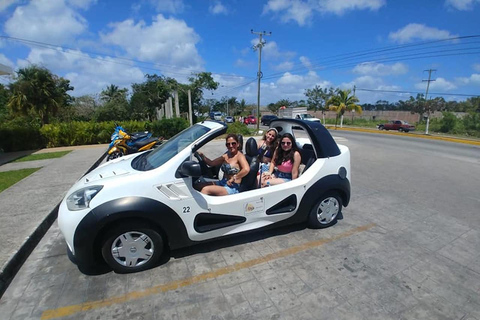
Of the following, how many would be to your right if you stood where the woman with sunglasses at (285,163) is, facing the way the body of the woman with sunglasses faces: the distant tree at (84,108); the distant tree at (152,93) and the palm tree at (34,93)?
3

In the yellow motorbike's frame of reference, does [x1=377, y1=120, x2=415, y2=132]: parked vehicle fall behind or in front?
behind

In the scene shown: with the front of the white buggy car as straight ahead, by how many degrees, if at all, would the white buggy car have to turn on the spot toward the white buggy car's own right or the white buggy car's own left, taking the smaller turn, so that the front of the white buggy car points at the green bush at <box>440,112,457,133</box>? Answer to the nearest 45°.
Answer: approximately 180°

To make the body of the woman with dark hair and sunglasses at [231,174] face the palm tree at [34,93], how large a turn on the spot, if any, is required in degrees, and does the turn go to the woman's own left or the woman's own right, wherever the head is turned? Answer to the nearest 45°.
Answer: approximately 90° to the woman's own right

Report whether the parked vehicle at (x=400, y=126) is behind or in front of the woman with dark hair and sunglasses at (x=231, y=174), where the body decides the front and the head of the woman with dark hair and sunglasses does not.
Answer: behind

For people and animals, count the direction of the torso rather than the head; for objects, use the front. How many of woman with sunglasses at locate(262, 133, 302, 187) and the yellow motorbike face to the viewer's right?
0

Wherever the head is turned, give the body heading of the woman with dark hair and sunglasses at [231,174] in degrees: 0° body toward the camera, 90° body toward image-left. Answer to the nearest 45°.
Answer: approximately 45°

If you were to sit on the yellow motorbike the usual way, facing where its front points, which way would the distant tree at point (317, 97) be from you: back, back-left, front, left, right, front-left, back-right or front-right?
back

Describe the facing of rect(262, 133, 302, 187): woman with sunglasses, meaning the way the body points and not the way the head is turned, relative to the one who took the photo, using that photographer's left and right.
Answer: facing the viewer and to the left of the viewer

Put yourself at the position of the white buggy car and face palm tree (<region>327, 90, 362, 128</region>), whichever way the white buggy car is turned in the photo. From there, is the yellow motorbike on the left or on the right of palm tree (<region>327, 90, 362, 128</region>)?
left
